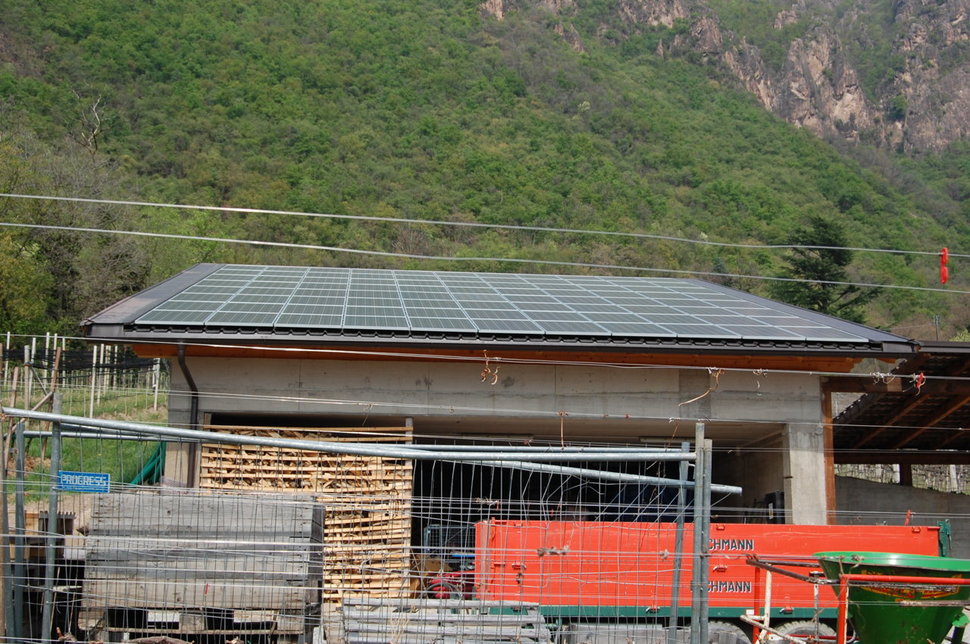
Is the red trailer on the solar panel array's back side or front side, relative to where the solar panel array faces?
on the front side

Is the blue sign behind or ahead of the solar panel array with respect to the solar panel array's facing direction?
ahead

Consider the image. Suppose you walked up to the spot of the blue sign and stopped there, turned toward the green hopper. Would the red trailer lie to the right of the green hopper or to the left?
left

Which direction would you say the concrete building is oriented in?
toward the camera

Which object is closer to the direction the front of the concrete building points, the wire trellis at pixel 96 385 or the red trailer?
the red trailer

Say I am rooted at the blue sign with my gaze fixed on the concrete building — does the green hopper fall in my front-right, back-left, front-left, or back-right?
front-right
